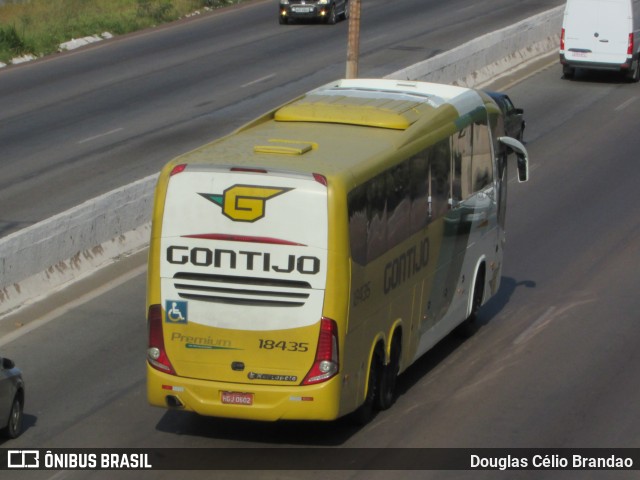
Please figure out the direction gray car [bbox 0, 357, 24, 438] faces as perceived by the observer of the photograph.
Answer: facing away from the viewer and to the right of the viewer

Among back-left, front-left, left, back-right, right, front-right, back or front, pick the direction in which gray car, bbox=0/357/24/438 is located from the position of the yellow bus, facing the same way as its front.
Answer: back-left

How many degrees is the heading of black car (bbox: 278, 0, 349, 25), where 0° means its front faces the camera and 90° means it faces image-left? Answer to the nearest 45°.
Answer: approximately 45°

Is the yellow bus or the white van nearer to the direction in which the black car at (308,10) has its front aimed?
the yellow bus

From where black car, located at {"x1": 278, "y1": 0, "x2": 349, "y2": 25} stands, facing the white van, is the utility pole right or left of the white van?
right

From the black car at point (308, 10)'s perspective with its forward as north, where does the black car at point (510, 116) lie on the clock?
the black car at point (510, 116) is roughly at 10 o'clock from the black car at point (308, 10).

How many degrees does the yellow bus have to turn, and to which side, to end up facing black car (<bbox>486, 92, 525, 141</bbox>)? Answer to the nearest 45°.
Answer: approximately 45° to its left

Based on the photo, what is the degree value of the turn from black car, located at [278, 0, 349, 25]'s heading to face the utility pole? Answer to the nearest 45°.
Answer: approximately 45° to its left

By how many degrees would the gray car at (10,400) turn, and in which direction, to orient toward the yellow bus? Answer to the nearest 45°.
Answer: approximately 45° to its right

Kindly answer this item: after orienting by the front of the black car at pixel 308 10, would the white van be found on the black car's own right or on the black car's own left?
on the black car's own left

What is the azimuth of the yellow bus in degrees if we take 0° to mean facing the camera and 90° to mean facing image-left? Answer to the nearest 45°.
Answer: approximately 225°

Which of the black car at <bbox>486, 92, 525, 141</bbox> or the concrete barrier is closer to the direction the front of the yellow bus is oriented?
the black car

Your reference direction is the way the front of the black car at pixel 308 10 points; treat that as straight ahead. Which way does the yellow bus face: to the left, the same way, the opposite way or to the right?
the opposite way
